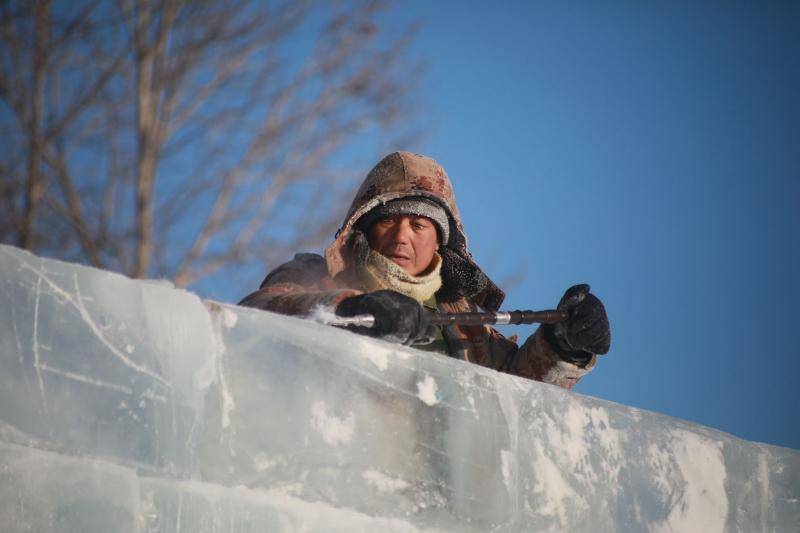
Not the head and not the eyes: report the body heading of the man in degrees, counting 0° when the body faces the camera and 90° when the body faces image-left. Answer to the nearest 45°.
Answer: approximately 0°

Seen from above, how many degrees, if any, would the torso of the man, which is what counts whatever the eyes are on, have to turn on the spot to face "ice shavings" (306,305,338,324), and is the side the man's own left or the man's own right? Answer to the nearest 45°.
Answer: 0° — they already face it
